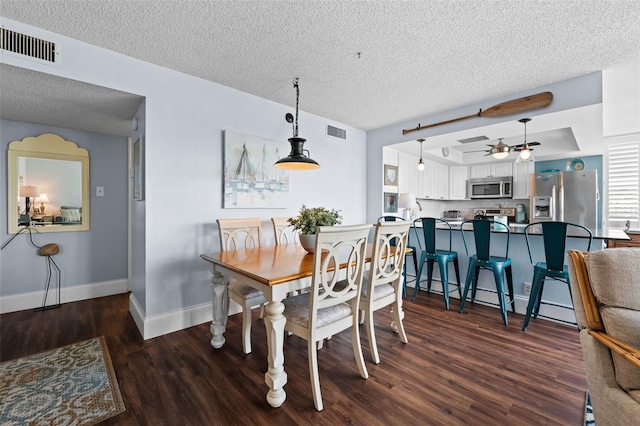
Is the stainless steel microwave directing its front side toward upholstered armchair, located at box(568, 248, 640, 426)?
yes

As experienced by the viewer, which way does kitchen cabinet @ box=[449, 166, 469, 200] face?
facing the viewer

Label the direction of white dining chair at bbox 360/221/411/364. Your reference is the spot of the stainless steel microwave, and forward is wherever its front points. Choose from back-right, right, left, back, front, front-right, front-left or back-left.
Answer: front

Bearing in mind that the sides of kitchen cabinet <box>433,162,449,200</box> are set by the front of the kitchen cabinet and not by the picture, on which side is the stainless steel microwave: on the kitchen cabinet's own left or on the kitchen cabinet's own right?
on the kitchen cabinet's own left

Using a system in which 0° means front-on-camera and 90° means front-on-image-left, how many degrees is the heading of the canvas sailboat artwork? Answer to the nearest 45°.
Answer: approximately 315°

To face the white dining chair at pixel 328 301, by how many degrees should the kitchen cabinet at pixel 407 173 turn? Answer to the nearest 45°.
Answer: approximately 45° to its right

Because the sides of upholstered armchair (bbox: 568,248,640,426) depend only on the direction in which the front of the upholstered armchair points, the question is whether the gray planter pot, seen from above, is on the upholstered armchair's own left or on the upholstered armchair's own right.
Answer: on the upholstered armchair's own right

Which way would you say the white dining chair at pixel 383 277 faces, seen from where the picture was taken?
facing away from the viewer and to the left of the viewer

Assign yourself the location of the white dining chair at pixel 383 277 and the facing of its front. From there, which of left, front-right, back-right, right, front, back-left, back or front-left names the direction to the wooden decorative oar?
right

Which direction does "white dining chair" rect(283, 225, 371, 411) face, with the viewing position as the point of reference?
facing away from the viewer and to the left of the viewer

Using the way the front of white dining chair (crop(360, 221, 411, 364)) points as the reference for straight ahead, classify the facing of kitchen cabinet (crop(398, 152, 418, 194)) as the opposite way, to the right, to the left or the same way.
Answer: the opposite way

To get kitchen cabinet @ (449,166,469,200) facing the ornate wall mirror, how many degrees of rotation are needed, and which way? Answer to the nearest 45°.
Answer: approximately 45° to its right

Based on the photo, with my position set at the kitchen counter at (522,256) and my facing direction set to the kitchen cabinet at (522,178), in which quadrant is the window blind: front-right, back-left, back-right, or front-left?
front-right

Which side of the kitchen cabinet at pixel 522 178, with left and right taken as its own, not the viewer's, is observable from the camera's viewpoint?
front

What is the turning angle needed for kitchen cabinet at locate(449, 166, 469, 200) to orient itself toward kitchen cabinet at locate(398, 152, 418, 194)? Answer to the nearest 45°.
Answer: approximately 45° to its right

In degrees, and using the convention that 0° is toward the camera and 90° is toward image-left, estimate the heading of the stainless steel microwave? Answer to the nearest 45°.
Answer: approximately 0°
